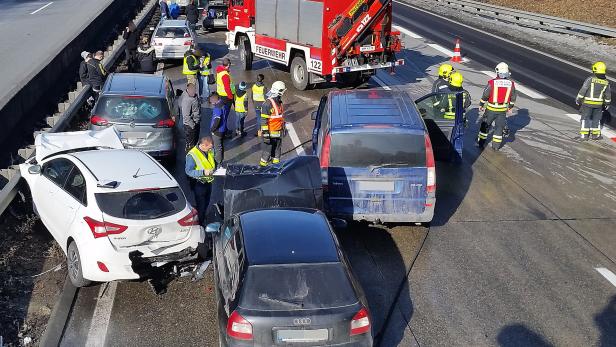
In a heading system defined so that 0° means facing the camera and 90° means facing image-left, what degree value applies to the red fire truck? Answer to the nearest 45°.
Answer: approximately 135°

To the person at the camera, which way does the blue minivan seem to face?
facing away from the viewer

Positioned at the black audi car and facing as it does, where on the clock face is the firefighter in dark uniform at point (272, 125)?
The firefighter in dark uniform is roughly at 12 o'clock from the black audi car.

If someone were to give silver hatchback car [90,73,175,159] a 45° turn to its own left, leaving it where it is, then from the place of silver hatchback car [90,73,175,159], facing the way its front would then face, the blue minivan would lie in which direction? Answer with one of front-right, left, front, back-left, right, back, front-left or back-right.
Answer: back

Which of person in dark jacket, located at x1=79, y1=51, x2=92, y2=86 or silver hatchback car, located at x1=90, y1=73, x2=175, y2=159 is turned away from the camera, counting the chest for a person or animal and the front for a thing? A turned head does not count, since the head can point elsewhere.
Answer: the silver hatchback car

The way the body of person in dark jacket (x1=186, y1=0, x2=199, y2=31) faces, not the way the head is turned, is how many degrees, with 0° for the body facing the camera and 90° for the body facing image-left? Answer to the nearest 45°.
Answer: approximately 180°

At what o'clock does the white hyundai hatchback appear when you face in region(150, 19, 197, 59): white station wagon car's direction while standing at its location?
The white hyundai hatchback is roughly at 6 o'clock from the white station wagon car.

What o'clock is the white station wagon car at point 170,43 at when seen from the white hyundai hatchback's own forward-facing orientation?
The white station wagon car is roughly at 2 o'clock from the white hyundai hatchback.

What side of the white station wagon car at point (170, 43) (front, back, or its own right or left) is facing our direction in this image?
back

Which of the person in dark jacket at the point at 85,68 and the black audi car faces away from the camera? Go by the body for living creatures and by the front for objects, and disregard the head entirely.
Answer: the black audi car

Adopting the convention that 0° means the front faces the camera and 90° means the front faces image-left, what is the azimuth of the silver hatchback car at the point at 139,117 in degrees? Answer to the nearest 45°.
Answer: approximately 180°

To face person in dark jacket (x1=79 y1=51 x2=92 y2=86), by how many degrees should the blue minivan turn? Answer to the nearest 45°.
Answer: approximately 45° to its left
